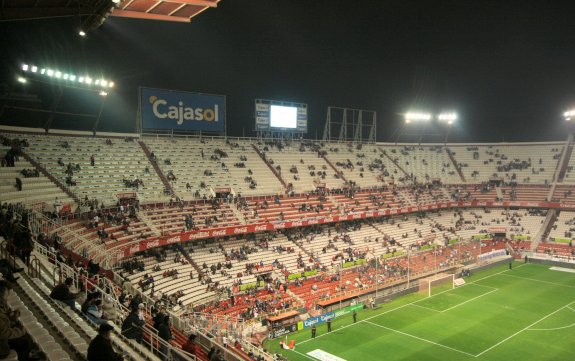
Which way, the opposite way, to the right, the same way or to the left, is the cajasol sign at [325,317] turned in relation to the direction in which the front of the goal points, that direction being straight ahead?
the same way

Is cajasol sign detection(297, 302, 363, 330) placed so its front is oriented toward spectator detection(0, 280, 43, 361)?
no

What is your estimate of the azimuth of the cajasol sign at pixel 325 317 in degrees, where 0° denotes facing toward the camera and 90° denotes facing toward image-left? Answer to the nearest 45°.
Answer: approximately 315°

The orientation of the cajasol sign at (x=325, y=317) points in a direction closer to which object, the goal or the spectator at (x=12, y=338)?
the spectator

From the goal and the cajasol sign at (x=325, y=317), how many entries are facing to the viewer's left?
0

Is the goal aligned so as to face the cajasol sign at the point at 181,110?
no

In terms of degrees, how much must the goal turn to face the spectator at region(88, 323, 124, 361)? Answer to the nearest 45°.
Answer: approximately 45° to its right

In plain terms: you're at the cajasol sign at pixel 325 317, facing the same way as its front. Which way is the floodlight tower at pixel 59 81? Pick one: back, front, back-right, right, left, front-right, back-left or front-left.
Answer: back-right

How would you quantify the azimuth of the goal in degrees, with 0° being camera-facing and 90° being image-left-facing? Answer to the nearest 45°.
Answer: approximately 315°

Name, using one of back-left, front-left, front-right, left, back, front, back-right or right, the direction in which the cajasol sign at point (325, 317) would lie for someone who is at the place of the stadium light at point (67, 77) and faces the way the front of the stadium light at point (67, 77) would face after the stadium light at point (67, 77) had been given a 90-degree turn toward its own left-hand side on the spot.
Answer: right

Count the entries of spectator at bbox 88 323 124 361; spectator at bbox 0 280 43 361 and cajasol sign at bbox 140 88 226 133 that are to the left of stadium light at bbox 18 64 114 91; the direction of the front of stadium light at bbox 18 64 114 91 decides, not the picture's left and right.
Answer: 1

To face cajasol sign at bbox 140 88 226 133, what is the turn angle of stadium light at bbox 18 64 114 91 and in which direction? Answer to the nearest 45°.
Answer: approximately 90° to its left

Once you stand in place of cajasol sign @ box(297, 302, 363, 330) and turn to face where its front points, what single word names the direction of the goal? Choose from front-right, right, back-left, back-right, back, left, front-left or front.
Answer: left

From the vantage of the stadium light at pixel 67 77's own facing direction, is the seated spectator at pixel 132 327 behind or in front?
in front

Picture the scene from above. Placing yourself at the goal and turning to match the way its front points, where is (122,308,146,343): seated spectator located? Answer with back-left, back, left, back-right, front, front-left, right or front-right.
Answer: front-right
